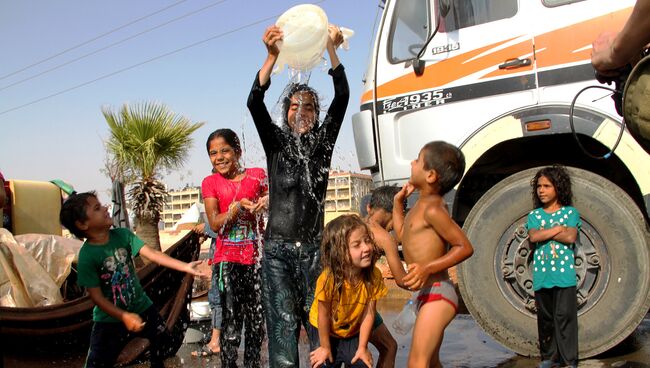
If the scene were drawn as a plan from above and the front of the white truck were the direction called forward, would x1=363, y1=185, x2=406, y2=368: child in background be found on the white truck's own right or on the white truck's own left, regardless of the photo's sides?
on the white truck's own left

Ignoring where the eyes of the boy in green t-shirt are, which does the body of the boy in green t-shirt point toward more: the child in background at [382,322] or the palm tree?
the child in background

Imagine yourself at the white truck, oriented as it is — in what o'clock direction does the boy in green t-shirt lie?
The boy in green t-shirt is roughly at 11 o'clock from the white truck.

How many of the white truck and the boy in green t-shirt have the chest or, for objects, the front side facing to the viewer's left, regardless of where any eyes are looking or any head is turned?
1

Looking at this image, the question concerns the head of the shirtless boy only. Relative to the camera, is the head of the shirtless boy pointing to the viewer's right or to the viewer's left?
to the viewer's left

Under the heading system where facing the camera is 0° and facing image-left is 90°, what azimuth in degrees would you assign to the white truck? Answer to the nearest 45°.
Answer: approximately 90°

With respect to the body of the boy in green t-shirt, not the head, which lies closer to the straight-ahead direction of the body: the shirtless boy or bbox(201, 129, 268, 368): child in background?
the shirtless boy

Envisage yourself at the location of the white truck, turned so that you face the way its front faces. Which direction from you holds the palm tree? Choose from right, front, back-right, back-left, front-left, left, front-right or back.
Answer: front-right

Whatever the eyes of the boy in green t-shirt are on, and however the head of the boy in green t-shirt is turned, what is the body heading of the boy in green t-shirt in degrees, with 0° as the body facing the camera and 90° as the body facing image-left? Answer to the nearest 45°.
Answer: approximately 315°

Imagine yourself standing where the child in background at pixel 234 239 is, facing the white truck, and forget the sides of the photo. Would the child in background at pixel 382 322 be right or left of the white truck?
right
